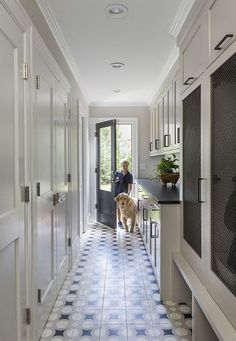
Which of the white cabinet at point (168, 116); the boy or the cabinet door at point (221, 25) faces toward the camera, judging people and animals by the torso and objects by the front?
the boy

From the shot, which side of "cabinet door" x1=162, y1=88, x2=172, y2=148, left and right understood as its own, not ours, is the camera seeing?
left

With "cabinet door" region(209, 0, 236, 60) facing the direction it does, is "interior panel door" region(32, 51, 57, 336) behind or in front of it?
in front

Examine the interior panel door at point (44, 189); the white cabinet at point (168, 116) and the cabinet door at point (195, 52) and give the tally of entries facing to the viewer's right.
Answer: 1

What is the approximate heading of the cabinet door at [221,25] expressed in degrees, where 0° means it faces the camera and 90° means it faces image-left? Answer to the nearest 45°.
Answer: approximately 90°

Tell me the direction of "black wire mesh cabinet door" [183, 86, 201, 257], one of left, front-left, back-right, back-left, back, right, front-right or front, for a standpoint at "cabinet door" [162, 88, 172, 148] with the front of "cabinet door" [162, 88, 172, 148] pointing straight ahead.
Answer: left

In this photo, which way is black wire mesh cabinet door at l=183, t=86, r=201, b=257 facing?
to the viewer's left

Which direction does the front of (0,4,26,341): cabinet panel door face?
to the viewer's right

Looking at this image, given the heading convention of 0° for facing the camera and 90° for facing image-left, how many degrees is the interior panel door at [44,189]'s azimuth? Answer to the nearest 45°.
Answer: approximately 270°

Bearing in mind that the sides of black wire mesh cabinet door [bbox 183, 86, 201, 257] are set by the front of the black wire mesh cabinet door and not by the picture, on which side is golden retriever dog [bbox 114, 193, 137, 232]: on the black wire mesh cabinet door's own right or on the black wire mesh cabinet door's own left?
on the black wire mesh cabinet door's own right

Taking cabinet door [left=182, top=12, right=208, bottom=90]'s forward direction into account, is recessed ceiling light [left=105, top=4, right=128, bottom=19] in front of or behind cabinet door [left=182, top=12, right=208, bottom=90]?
in front

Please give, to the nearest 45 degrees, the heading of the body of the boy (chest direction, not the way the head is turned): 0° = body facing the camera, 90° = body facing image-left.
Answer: approximately 0°
